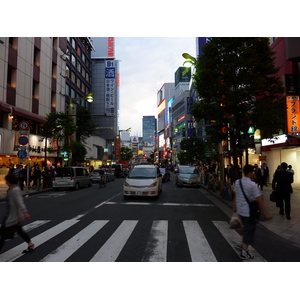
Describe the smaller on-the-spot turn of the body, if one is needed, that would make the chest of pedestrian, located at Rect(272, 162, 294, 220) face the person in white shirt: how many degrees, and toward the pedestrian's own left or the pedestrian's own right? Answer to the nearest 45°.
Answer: approximately 180°

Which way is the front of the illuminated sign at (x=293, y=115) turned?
toward the camera

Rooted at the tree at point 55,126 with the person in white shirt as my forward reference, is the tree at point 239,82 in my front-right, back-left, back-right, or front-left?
front-left

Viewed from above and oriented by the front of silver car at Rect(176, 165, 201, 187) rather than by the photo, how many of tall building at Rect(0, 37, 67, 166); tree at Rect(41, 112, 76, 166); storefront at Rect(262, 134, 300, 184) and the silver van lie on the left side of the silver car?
1

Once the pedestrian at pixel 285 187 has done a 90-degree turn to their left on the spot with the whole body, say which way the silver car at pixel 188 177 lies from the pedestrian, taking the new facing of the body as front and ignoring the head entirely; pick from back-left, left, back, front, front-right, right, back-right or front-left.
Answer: front-right

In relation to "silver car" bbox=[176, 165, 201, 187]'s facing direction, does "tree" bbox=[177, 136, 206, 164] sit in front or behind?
behind

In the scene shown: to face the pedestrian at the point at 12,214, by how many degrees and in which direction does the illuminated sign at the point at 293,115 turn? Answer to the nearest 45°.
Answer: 0° — it already faces them

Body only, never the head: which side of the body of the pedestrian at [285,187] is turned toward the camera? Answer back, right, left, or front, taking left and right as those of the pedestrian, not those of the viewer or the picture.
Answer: back

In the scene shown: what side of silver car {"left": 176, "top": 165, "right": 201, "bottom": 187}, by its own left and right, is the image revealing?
front

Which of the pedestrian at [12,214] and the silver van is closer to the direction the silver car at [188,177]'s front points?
the pedestrian
